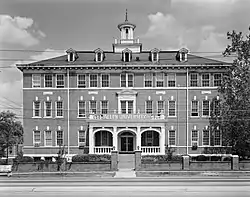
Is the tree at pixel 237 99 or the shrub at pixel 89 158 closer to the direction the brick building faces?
the shrub

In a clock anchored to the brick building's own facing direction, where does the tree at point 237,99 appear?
The tree is roughly at 10 o'clock from the brick building.

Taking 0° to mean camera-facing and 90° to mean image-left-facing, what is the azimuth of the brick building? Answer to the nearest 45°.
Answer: approximately 0°
